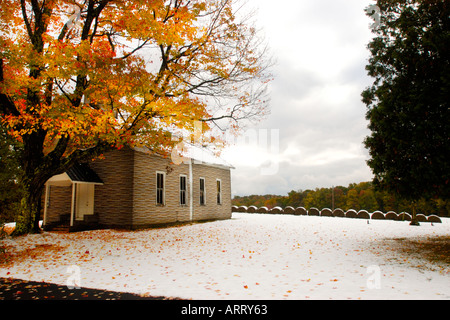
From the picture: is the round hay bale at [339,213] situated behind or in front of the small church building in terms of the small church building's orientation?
behind

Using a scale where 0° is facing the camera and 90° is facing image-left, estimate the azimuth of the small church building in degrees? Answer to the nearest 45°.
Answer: approximately 45°

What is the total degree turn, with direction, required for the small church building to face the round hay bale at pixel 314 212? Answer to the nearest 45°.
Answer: approximately 180°

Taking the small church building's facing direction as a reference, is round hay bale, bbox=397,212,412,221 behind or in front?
behind

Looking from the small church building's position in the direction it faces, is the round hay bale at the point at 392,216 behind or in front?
behind
